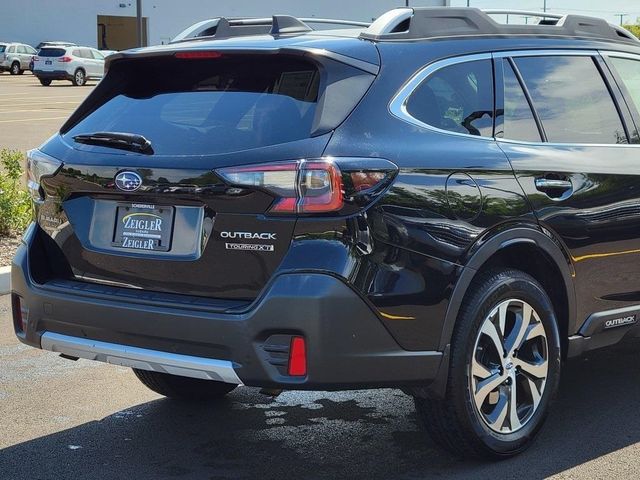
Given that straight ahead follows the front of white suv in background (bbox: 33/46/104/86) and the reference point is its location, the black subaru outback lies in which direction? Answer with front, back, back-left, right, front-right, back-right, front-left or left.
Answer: back-right

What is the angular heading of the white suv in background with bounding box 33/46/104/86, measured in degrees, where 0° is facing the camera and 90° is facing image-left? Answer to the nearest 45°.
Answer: approximately 225°

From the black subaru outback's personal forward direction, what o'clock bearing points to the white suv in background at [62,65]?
The white suv in background is roughly at 10 o'clock from the black subaru outback.

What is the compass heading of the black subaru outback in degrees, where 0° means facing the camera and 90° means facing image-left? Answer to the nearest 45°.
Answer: approximately 225°
